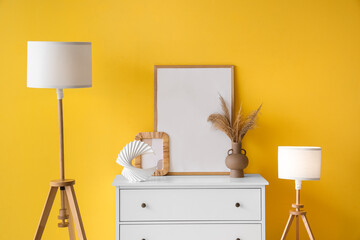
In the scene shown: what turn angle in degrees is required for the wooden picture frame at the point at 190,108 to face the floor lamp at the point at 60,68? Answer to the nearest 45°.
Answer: approximately 45° to its right

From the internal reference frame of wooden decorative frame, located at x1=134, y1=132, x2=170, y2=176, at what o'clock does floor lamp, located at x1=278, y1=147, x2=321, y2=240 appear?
The floor lamp is roughly at 10 o'clock from the wooden decorative frame.

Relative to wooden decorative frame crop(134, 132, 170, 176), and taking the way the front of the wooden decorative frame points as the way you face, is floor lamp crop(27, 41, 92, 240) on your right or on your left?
on your right

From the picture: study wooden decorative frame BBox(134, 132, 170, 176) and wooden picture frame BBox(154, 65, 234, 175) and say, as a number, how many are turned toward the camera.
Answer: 2

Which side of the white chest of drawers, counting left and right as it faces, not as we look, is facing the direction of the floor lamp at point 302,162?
left

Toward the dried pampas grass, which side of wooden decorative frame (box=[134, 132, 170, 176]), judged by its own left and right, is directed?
left

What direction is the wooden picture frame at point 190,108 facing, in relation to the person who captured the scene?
facing the viewer

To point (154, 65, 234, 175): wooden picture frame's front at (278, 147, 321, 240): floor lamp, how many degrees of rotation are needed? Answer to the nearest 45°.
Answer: approximately 45° to its left

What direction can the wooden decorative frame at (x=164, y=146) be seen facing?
toward the camera
